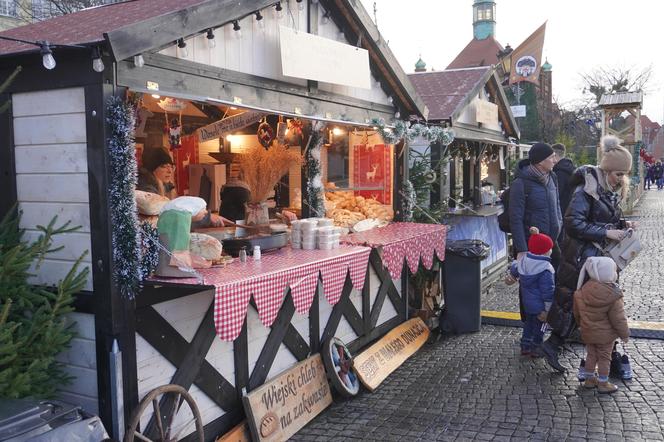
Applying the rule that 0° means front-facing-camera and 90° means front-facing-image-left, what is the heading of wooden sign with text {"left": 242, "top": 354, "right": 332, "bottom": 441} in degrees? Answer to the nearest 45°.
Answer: approximately 315°

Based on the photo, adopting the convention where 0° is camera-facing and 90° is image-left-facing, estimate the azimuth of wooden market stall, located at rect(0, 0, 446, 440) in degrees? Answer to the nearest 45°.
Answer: approximately 315°

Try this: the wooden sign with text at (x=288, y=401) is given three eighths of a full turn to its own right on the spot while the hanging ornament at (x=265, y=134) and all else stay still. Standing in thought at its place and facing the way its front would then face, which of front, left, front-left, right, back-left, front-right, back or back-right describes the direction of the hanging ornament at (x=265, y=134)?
right

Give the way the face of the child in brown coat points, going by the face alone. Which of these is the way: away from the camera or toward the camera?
away from the camera

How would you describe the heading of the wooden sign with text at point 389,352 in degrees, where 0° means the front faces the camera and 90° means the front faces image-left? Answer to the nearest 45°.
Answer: approximately 315°
